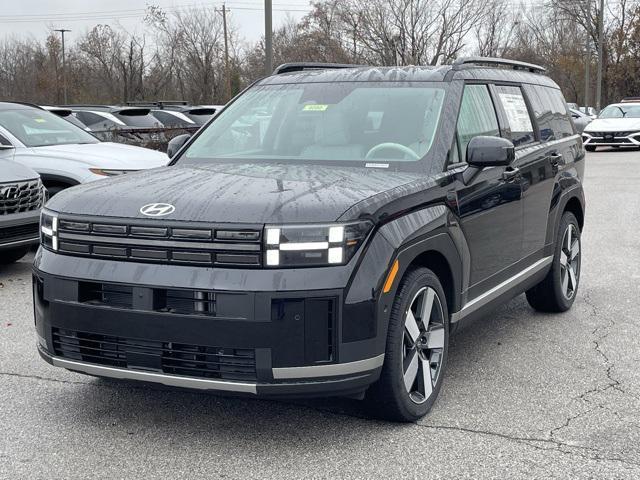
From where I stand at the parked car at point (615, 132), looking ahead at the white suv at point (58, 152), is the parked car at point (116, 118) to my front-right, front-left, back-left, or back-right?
front-right

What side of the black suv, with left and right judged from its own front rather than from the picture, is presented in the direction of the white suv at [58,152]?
right

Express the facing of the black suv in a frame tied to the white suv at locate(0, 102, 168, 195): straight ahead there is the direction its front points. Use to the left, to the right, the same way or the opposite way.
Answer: to the right

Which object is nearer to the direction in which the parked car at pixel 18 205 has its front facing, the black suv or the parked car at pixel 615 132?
the black suv

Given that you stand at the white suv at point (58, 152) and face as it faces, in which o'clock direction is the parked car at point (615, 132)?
The parked car is roughly at 9 o'clock from the white suv.

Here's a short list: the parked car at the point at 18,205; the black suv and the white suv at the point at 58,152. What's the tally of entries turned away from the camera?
0

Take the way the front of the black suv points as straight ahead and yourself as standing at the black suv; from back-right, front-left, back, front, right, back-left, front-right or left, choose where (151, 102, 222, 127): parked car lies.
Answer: back-right

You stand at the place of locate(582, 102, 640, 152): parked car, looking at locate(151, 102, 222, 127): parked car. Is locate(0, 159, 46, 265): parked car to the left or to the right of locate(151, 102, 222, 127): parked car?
left

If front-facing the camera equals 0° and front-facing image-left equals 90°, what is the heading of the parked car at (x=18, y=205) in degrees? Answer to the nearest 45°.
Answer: approximately 315°

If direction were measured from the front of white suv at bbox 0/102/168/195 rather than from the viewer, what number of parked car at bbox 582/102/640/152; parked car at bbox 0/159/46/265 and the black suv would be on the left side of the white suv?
1

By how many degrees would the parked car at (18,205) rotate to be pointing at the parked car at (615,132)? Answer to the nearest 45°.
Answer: approximately 90° to its left

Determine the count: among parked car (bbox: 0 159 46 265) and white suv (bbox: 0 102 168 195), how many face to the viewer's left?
0

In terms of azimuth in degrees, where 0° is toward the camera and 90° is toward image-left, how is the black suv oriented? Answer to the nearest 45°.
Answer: approximately 45°
